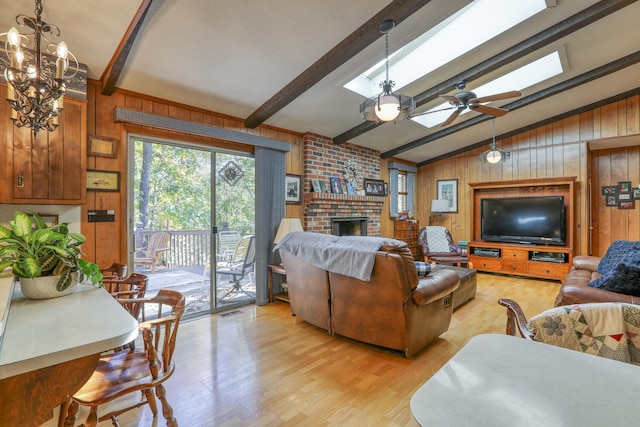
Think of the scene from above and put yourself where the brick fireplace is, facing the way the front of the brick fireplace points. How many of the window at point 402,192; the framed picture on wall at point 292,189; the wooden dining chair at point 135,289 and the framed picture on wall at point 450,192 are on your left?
2

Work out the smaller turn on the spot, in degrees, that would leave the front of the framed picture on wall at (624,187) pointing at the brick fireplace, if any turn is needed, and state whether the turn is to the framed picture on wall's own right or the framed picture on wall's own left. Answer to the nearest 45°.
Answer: approximately 45° to the framed picture on wall's own right

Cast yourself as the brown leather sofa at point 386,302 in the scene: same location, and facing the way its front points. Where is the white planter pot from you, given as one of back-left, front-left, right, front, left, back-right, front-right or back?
back

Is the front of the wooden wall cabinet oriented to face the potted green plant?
yes

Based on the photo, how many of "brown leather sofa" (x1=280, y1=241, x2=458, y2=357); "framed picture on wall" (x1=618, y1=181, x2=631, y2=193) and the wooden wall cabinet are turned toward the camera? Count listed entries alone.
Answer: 2

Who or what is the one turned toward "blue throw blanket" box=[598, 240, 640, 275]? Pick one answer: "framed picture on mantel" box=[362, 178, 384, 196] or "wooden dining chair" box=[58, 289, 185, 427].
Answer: the framed picture on mantel

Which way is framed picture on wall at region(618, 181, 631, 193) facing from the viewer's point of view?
toward the camera

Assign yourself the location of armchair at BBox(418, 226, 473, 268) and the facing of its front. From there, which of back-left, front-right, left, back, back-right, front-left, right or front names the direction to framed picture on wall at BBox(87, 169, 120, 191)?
right

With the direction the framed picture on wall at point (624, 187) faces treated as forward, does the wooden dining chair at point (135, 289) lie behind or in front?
in front

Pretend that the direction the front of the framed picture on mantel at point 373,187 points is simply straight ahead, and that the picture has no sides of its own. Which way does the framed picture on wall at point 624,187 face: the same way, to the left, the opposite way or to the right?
to the right

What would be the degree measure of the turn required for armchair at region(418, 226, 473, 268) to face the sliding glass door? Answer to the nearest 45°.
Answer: approximately 90° to its right

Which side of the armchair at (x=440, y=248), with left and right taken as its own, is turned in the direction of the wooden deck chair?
right

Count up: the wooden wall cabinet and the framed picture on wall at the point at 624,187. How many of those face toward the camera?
2

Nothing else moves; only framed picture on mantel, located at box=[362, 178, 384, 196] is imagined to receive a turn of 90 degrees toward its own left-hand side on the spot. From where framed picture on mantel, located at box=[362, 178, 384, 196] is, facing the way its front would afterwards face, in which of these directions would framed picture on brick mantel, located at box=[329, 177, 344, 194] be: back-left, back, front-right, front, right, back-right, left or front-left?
back

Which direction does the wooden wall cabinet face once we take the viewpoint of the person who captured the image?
facing the viewer

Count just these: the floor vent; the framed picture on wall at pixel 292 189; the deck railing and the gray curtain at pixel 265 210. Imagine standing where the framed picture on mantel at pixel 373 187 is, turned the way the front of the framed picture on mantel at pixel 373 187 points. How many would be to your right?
4

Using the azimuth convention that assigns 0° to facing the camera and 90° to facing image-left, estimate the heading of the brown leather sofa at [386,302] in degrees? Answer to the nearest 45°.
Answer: approximately 225°
